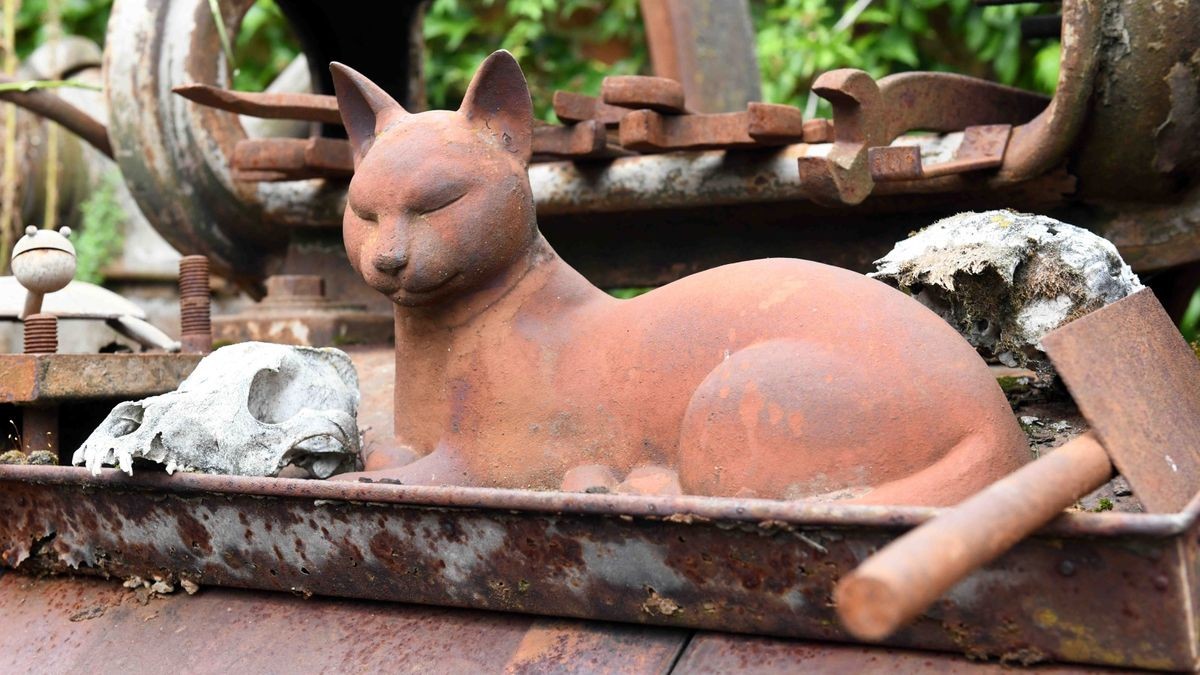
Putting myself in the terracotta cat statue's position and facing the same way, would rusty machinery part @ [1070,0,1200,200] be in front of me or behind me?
behind

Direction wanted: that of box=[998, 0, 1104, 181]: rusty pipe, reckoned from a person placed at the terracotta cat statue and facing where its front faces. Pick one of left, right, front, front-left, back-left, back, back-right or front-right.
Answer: back-right

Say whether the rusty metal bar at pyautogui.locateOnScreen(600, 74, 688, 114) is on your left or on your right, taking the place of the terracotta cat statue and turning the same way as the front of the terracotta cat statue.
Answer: on your right

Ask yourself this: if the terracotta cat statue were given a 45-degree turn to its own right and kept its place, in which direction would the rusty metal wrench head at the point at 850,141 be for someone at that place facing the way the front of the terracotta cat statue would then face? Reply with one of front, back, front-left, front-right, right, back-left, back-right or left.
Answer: right

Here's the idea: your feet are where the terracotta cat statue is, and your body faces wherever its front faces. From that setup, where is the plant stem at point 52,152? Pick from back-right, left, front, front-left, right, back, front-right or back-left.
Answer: front-right

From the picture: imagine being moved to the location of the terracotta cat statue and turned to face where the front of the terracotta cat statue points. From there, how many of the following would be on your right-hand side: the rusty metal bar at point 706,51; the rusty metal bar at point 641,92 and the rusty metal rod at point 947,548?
2

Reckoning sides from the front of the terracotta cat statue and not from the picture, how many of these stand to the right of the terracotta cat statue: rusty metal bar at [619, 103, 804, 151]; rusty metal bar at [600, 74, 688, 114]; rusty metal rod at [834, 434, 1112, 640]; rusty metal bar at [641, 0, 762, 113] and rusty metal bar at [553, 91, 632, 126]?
4

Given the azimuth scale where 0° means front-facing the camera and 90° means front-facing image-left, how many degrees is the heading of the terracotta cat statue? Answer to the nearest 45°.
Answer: approximately 90°

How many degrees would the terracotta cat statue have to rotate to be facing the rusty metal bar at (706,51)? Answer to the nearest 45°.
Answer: approximately 90° to its right

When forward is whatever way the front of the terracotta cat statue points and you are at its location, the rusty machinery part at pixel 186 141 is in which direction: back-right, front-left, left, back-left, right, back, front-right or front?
front-right

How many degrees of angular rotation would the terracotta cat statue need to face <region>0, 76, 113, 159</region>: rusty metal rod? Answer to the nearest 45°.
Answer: approximately 45° to its right

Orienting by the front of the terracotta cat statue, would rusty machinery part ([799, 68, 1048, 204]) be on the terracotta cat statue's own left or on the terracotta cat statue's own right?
on the terracotta cat statue's own right

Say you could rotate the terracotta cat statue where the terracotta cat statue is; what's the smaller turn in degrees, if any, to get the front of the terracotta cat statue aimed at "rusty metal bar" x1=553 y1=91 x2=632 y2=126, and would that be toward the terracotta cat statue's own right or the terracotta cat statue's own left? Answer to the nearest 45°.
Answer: approximately 90° to the terracotta cat statue's own right
